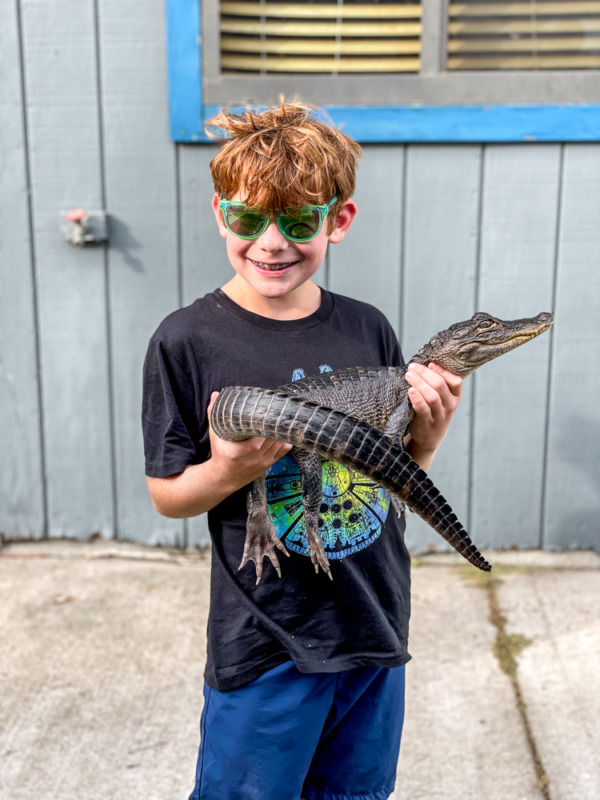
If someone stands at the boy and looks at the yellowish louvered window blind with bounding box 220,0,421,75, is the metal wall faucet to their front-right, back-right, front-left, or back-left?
front-left

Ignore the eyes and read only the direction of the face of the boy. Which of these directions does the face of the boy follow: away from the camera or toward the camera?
toward the camera

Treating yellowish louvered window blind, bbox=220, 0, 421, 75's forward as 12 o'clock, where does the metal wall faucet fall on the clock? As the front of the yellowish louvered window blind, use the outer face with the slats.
The metal wall faucet is roughly at 3 o'clock from the yellowish louvered window blind.

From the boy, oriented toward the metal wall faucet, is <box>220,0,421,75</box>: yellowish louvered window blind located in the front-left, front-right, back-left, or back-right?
front-right

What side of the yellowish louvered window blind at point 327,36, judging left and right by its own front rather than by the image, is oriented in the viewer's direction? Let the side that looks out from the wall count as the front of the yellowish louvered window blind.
front

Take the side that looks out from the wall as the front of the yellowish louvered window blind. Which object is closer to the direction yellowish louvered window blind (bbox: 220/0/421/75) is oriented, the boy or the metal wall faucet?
the boy

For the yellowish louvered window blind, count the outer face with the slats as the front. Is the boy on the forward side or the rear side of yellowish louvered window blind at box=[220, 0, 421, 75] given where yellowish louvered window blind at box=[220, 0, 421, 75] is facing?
on the forward side
